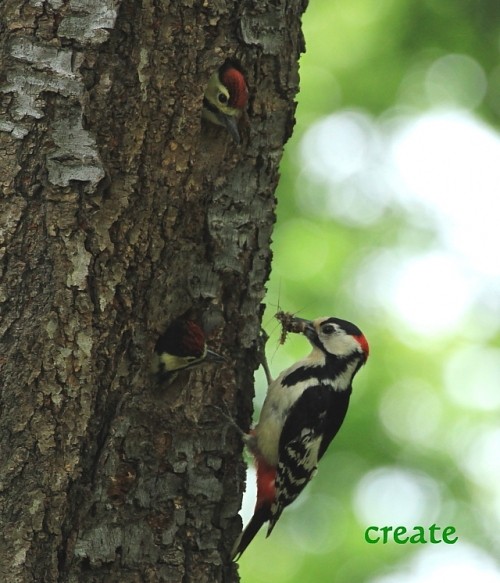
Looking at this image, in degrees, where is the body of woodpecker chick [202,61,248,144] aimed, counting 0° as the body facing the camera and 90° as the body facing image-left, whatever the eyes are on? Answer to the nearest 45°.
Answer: approximately 315°

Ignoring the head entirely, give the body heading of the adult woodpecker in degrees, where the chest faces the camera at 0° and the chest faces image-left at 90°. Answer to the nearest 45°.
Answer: approximately 90°

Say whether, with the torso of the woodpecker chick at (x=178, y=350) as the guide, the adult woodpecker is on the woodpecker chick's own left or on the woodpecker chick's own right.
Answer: on the woodpecker chick's own left

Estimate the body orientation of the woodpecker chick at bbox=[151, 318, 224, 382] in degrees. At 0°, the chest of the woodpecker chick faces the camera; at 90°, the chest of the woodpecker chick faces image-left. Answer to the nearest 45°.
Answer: approximately 270°

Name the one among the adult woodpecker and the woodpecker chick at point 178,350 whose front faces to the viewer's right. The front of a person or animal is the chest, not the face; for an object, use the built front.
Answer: the woodpecker chick
